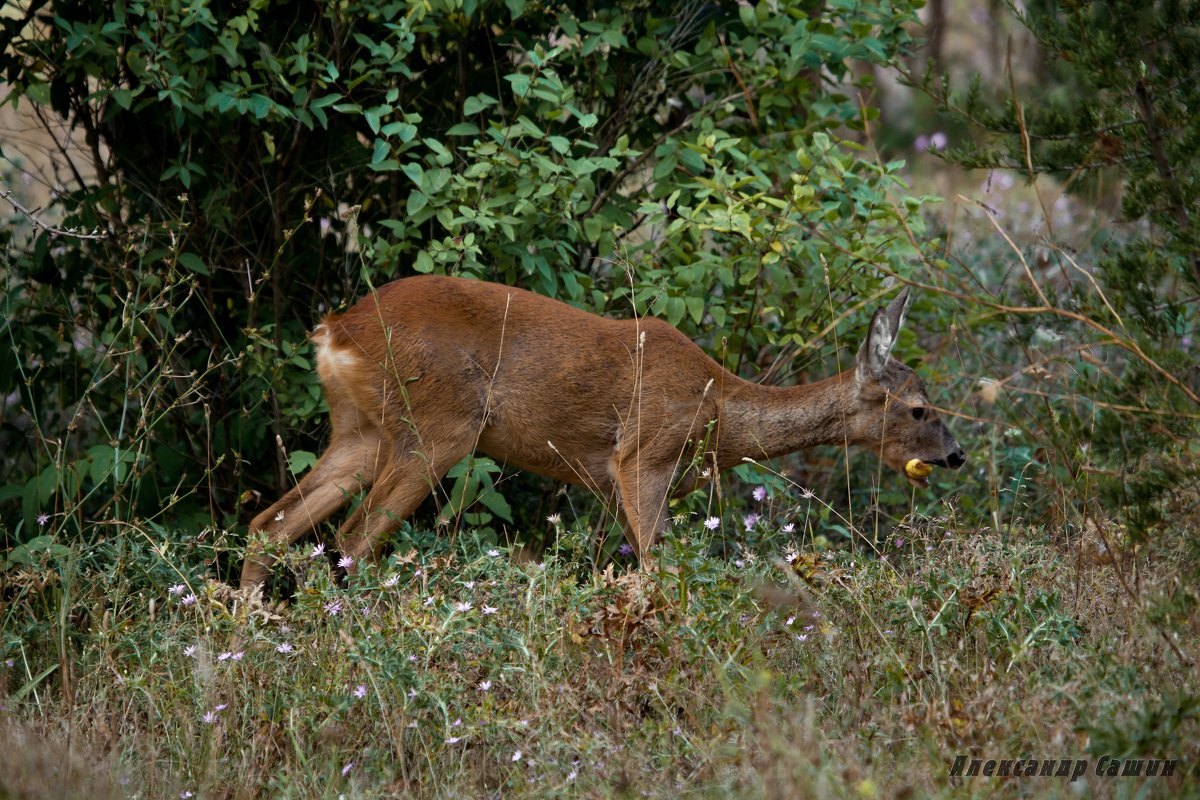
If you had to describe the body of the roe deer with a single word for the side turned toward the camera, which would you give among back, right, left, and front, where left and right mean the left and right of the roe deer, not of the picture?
right
